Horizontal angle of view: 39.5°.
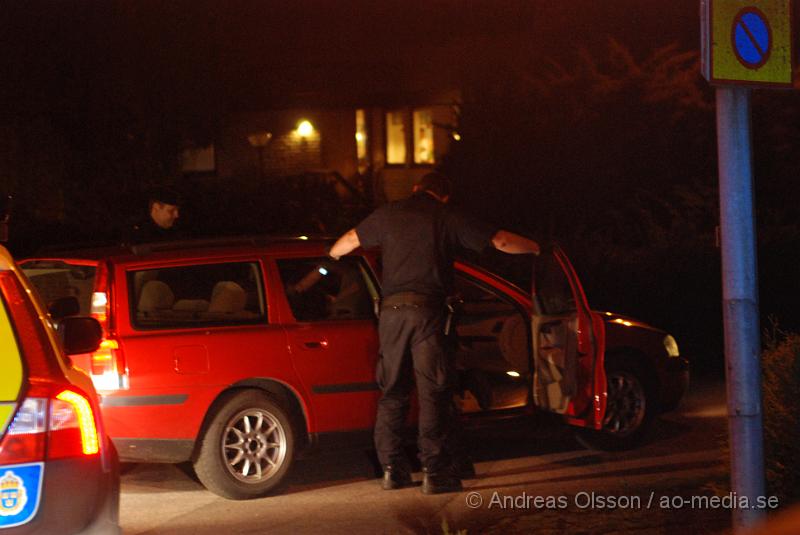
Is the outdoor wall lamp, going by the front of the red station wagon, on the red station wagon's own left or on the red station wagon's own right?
on the red station wagon's own left

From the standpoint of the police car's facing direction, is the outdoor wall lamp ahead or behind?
ahead

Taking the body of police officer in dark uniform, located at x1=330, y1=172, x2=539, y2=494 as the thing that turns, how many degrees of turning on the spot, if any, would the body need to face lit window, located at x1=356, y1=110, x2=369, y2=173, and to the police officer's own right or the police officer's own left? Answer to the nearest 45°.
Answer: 0° — they already face it

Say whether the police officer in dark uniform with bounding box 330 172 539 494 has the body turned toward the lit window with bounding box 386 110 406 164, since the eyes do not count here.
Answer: yes

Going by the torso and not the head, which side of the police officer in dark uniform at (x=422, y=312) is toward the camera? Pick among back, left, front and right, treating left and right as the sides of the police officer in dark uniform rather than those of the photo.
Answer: back

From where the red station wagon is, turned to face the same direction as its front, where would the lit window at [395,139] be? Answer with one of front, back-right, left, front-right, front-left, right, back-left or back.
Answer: front-left

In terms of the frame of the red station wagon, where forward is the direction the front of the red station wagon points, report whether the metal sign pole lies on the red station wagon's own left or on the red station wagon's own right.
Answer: on the red station wagon's own right

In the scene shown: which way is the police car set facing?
away from the camera

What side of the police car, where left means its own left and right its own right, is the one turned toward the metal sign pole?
right
